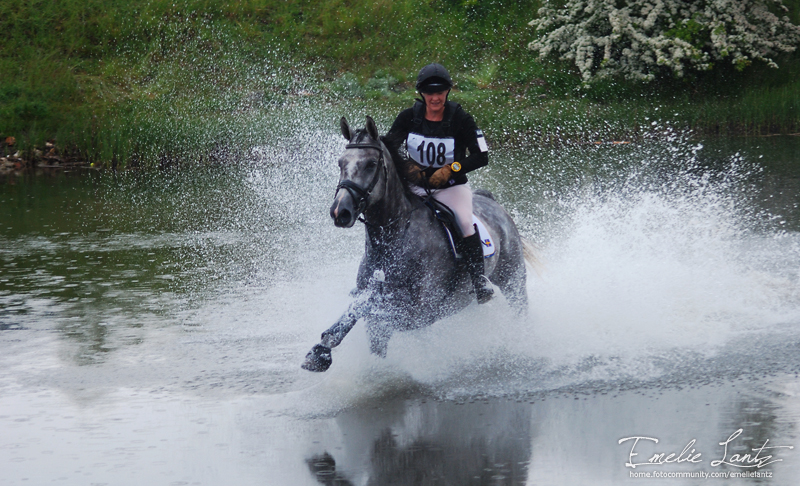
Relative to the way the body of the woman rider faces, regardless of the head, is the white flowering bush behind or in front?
behind

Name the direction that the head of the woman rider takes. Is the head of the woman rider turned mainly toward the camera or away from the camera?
toward the camera

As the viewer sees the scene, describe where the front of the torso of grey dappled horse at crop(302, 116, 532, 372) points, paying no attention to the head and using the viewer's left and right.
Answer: facing the viewer and to the left of the viewer

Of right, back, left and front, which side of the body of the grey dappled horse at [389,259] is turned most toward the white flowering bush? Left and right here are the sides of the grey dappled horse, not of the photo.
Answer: back
